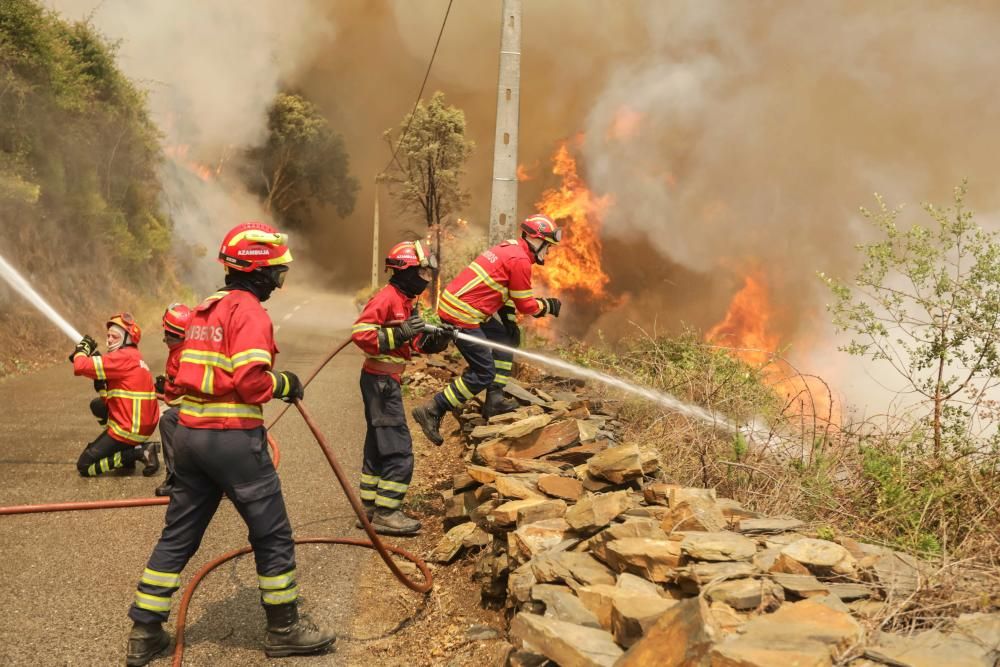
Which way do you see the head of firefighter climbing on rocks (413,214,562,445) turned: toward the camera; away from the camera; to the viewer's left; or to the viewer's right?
to the viewer's right

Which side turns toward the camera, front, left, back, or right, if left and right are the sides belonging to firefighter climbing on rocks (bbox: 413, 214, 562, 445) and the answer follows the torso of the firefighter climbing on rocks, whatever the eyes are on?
right

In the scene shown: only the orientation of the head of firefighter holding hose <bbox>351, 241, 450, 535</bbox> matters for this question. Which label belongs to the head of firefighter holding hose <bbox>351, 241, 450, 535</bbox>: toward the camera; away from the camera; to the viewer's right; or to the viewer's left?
to the viewer's right

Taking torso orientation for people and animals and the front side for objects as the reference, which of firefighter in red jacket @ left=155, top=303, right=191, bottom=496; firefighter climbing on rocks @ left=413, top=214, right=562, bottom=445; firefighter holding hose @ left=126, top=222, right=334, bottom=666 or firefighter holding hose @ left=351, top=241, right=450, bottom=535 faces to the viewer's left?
the firefighter in red jacket

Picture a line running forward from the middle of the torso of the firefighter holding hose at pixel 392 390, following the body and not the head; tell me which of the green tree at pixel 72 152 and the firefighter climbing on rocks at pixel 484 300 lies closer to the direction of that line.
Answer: the firefighter climbing on rocks

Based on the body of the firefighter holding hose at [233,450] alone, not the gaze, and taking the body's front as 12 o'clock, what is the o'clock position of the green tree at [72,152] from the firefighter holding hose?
The green tree is roughly at 10 o'clock from the firefighter holding hose.

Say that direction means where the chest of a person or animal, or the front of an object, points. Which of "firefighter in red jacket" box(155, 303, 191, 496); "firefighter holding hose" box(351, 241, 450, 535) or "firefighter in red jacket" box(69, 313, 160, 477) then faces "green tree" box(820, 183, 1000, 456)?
the firefighter holding hose

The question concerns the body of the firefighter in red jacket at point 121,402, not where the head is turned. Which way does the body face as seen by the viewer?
to the viewer's left

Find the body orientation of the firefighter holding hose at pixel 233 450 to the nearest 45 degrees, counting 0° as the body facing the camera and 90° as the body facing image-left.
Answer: approximately 225°

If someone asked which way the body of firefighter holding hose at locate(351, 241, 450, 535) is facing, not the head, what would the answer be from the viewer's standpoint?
to the viewer's right

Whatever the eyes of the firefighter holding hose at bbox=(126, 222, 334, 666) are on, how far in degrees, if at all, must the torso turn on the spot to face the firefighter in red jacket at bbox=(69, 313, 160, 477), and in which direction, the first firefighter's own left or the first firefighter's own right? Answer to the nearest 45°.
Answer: approximately 45° to the first firefighter's own left

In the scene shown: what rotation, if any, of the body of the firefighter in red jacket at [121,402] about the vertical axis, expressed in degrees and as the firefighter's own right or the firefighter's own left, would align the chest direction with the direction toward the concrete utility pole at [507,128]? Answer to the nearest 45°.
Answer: approximately 135° to the firefighter's own right
